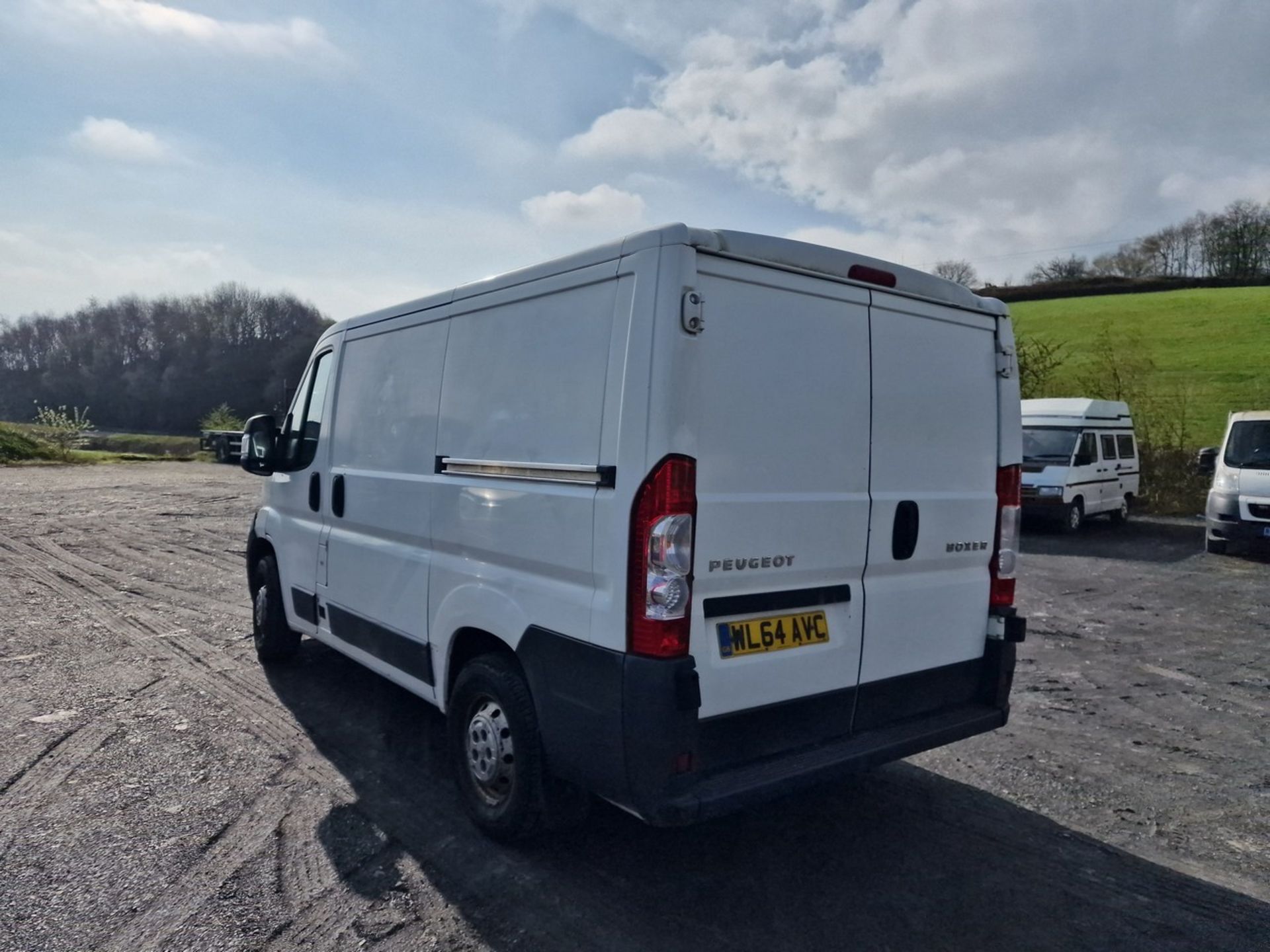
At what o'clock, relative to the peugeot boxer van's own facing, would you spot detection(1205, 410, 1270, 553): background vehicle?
The background vehicle is roughly at 3 o'clock from the peugeot boxer van.

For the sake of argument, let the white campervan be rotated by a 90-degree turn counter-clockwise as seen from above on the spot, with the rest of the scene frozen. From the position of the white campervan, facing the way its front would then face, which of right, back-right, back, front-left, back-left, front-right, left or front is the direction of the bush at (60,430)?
back-right

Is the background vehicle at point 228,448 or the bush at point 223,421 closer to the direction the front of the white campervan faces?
the background vehicle

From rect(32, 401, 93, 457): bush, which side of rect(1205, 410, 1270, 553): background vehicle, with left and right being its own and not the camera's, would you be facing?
right

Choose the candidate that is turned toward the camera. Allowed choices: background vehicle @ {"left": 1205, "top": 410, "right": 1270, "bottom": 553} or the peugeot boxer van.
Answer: the background vehicle

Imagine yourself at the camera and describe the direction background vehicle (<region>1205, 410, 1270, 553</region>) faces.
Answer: facing the viewer

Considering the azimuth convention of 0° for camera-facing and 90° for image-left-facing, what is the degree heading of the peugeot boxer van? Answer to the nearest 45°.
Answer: approximately 135°

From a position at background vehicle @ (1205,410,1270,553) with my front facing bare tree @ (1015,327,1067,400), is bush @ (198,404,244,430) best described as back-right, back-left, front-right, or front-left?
front-left

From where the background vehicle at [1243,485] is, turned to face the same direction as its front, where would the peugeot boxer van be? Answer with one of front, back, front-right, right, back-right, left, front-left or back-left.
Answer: front

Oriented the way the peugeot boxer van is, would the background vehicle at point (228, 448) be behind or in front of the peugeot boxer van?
in front

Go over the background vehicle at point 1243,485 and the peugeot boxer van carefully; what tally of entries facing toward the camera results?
1

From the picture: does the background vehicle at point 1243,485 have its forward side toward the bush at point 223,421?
no

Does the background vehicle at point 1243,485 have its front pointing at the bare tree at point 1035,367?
no

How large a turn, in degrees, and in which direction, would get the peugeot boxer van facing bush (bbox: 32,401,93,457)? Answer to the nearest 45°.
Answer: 0° — it already faces it

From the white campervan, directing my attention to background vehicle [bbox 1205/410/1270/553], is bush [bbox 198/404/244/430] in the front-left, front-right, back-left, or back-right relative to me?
back-right
